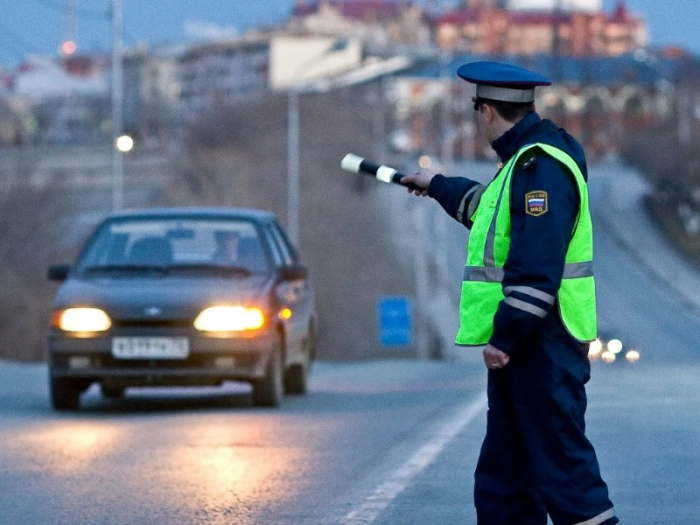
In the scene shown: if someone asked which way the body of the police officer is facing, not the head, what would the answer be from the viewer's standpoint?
to the viewer's left

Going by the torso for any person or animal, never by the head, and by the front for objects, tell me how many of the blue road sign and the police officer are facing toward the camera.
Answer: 1

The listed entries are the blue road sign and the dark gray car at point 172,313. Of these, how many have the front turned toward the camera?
2

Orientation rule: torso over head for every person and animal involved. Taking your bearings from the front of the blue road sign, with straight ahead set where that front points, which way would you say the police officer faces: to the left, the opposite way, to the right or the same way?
to the right

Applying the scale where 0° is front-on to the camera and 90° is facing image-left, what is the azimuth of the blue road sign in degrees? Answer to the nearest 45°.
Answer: approximately 0°

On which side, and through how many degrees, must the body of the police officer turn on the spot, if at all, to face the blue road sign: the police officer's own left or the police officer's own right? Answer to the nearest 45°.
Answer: approximately 90° to the police officer's own right

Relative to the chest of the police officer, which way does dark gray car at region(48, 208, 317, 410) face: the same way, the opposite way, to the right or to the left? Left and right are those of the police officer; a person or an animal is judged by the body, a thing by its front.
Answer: to the left

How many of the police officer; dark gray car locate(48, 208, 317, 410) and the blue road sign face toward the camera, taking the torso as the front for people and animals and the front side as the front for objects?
2

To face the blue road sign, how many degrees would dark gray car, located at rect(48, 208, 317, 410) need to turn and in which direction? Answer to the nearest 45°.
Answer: approximately 180°

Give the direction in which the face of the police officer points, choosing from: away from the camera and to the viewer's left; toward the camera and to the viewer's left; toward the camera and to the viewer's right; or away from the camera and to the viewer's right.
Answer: away from the camera and to the viewer's left

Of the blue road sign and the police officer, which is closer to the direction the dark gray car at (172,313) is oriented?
the police officer
